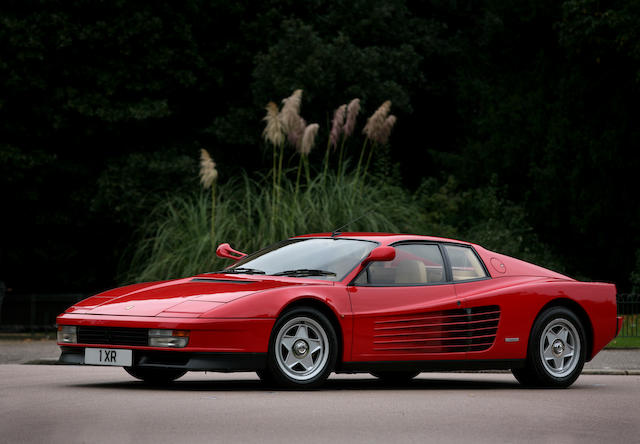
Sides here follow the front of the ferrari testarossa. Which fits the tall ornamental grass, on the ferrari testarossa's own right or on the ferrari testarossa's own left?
on the ferrari testarossa's own right

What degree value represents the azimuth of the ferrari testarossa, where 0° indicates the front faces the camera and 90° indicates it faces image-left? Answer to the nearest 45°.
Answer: approximately 45°
